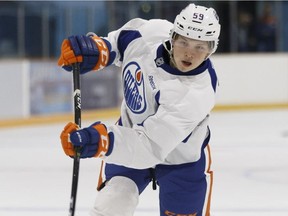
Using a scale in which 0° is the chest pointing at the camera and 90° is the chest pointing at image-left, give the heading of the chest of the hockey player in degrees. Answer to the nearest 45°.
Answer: approximately 45°
